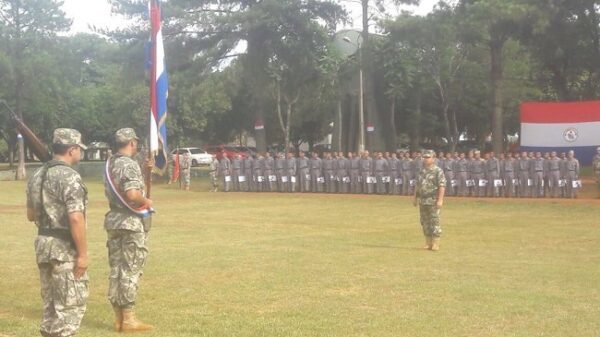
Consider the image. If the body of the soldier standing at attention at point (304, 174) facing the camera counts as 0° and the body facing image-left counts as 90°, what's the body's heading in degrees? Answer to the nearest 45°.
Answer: approximately 0°

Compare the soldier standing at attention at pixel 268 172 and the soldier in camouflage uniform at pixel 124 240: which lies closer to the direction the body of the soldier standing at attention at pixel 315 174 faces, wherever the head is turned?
the soldier in camouflage uniform

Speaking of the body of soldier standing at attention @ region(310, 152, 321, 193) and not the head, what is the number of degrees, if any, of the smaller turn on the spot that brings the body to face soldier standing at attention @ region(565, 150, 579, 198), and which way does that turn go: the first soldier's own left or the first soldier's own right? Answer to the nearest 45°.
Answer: approximately 45° to the first soldier's own left

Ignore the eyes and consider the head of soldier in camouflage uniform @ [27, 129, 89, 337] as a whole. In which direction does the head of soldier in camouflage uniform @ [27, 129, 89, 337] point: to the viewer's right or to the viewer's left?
to the viewer's right

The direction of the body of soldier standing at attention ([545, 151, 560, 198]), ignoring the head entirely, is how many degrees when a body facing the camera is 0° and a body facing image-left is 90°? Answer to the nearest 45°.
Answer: approximately 0°

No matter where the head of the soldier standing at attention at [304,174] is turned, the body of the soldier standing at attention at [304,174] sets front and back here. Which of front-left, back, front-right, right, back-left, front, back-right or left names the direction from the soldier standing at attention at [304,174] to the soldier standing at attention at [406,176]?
front-left

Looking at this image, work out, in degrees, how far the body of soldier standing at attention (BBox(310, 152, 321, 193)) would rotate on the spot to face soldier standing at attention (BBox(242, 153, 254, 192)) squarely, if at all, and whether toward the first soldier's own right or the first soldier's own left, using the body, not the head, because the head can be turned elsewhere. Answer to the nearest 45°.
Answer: approximately 135° to the first soldier's own right
